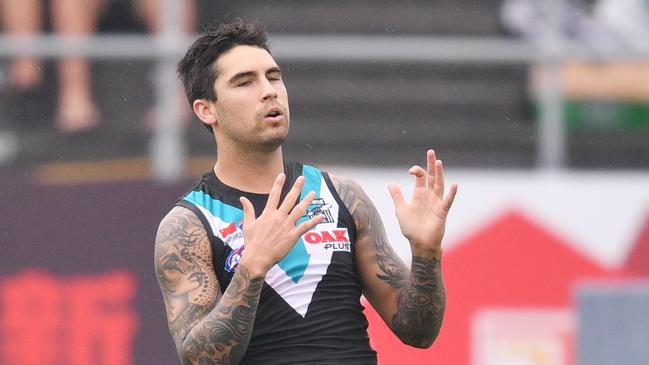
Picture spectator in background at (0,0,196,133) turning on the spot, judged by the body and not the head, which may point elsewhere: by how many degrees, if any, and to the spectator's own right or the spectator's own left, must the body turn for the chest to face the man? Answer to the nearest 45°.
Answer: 0° — they already face them

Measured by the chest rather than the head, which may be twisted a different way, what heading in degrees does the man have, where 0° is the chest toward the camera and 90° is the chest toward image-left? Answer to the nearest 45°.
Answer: approximately 315°

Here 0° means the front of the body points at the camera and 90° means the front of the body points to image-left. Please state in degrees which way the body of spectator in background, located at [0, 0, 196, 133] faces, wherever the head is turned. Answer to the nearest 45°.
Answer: approximately 0°

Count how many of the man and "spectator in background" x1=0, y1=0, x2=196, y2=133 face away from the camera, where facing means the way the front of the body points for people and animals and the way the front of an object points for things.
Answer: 0

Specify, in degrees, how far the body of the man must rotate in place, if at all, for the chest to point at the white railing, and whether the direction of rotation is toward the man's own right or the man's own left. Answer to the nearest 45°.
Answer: approximately 135° to the man's own left
